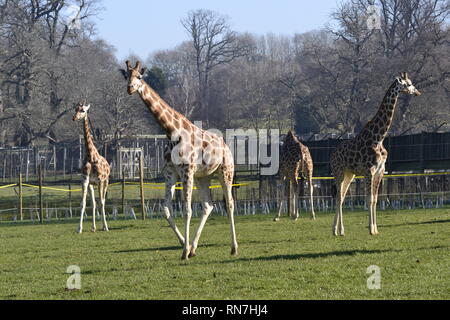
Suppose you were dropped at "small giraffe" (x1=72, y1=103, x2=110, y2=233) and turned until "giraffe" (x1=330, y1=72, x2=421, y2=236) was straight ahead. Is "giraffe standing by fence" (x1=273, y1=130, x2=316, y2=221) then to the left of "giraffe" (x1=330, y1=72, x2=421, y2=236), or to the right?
left

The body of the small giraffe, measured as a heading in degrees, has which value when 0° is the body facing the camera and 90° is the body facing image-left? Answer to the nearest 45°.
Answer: approximately 45°

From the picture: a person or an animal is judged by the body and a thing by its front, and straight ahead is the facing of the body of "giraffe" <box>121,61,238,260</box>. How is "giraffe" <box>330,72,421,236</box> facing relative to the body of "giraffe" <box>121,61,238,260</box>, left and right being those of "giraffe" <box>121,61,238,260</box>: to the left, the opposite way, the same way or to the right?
to the left

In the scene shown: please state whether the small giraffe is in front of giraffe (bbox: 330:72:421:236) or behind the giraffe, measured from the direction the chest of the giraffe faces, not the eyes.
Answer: behind

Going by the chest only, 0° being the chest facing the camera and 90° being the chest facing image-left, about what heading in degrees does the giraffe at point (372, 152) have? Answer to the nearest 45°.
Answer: approximately 315°
